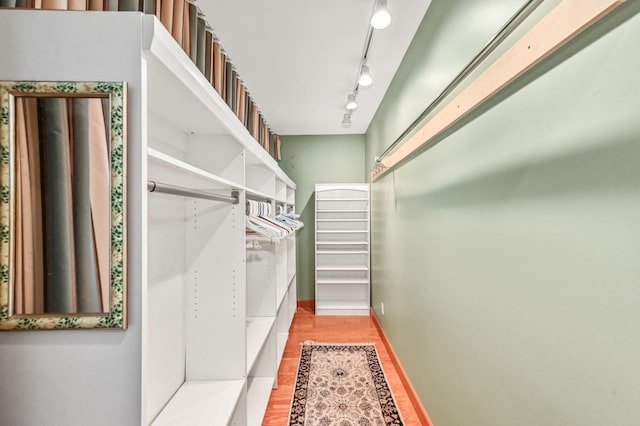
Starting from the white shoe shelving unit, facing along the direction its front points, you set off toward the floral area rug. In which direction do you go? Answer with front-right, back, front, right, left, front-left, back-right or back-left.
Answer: front

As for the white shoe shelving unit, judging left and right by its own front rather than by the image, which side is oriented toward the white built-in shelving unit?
front

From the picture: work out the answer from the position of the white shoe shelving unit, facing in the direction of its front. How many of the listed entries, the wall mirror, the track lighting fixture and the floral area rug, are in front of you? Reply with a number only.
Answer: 3

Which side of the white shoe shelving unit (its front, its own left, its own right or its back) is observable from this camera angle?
front

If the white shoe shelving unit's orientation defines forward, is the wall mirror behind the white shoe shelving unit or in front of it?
in front

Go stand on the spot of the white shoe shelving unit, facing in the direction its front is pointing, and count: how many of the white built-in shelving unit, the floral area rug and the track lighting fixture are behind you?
0

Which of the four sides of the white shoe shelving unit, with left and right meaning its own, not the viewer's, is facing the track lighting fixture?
front
